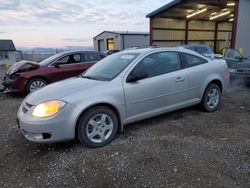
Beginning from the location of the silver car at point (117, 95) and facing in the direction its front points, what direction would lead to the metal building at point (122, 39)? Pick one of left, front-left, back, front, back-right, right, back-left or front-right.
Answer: back-right

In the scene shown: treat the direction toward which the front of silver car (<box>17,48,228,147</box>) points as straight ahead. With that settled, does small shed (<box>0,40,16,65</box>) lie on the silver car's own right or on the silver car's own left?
on the silver car's own right

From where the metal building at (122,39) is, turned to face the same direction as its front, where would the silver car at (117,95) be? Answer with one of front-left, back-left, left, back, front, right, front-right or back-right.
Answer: front-left

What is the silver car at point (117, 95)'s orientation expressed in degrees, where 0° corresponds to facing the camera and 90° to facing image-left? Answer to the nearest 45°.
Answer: approximately 45°
